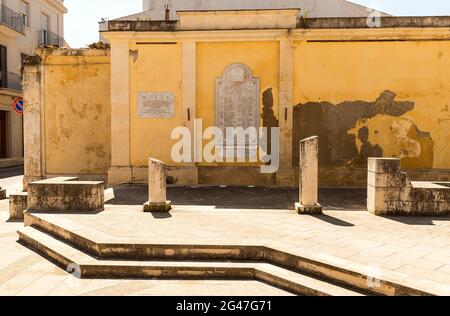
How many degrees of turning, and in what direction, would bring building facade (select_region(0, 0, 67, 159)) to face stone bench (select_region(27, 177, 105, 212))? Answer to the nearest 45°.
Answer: approximately 45° to its right

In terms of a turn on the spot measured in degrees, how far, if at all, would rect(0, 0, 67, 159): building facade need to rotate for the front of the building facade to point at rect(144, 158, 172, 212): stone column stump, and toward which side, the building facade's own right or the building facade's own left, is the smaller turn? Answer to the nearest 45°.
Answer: approximately 45° to the building facade's own right

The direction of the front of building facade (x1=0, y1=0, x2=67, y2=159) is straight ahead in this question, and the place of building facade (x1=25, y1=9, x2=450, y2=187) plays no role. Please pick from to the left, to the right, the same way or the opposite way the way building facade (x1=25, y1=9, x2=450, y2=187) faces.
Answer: to the right

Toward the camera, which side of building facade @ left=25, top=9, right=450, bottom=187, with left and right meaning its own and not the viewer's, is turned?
front

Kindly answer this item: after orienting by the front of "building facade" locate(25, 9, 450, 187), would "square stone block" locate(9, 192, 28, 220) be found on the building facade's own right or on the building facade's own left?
on the building facade's own right

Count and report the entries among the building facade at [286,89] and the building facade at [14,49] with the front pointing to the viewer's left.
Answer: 0

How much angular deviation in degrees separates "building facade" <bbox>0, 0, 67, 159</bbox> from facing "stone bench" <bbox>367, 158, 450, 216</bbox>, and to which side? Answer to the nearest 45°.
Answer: approximately 45° to its right

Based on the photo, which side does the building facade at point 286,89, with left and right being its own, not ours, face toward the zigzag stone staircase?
front

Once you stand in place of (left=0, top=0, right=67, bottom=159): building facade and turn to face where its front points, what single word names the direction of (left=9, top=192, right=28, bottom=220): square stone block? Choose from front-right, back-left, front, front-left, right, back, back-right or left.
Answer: front-right

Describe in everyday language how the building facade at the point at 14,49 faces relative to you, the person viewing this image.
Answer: facing the viewer and to the right of the viewer

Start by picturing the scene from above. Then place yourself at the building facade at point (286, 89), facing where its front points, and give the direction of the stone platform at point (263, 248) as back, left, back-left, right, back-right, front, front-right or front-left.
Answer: front
